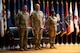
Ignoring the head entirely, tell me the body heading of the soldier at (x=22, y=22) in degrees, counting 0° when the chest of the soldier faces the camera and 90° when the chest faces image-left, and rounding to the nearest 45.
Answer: approximately 315°
